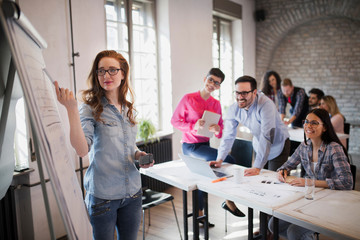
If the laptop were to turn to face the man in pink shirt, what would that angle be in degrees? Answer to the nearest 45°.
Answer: approximately 45° to its left

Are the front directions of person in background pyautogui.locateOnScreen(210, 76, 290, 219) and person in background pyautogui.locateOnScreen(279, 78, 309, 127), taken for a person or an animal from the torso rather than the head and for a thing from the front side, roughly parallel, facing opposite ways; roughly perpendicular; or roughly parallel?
roughly parallel

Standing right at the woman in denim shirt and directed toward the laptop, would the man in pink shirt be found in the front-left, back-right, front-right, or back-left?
front-left

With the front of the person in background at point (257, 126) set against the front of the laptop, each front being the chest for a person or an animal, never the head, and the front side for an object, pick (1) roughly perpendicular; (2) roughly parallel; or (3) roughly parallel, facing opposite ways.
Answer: roughly parallel, facing opposite ways

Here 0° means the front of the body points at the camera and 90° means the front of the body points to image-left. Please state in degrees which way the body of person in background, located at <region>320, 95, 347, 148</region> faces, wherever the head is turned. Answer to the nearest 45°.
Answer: approximately 90°

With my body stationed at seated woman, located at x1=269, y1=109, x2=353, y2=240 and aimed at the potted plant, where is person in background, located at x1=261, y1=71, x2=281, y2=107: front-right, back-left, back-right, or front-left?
front-right

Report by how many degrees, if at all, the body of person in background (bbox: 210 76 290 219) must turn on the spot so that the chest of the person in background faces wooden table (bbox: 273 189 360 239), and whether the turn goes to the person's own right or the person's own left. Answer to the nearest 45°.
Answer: approximately 45° to the person's own left

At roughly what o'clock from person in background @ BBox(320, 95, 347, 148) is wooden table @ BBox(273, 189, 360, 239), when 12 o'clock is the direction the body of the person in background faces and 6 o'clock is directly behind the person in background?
The wooden table is roughly at 9 o'clock from the person in background.

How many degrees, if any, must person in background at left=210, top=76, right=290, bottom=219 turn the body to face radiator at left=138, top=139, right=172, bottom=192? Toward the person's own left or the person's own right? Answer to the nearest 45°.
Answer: approximately 90° to the person's own right

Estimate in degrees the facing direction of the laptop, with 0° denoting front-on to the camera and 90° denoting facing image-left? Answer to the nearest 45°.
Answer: approximately 225°

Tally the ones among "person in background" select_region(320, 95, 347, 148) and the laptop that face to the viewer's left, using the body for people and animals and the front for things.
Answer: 1

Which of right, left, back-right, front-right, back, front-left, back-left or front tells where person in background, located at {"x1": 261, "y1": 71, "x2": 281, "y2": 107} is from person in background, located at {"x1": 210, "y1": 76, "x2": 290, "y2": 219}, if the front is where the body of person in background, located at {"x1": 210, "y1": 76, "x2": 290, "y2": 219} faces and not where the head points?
back-right

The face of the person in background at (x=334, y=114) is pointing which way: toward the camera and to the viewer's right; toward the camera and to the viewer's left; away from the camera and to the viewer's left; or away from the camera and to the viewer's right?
toward the camera and to the viewer's left

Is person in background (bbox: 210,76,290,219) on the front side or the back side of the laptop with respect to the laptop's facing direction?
on the front side

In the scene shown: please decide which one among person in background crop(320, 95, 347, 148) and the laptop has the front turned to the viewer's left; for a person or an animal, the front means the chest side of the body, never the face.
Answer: the person in background

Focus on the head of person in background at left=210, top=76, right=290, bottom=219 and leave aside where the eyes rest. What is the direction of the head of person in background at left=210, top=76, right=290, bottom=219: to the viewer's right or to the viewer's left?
to the viewer's left

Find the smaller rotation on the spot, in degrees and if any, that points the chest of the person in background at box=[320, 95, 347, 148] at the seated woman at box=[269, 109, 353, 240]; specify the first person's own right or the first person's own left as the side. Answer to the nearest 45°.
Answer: approximately 90° to the first person's own left

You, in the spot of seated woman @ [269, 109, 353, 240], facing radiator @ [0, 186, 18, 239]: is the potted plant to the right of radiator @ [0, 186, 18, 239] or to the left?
right

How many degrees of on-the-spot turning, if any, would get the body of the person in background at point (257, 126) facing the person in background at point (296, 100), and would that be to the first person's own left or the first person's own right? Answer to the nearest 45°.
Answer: approximately 135° to the first person's own right

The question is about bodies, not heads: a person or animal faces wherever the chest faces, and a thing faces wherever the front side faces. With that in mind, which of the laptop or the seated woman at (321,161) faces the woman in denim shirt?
the seated woman
